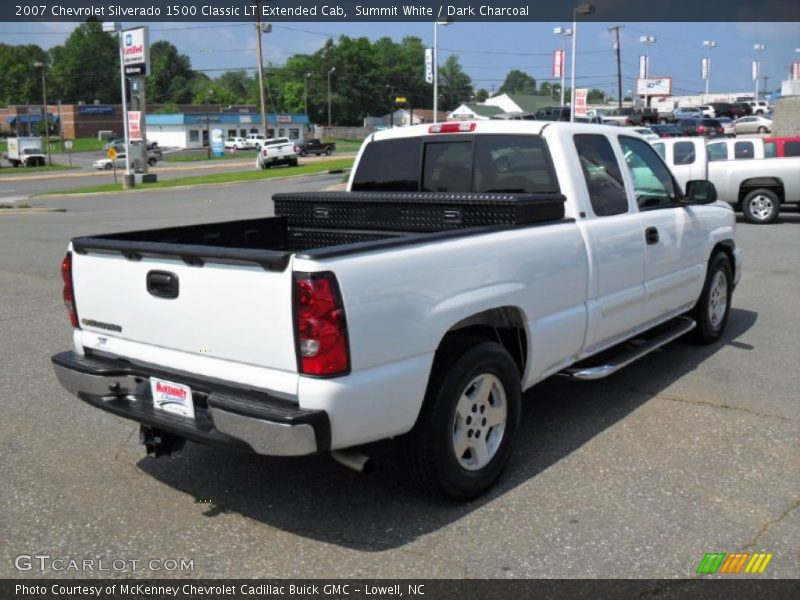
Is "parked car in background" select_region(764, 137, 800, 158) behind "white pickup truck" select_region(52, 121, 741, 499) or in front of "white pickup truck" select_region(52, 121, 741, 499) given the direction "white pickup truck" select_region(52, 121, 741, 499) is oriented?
in front

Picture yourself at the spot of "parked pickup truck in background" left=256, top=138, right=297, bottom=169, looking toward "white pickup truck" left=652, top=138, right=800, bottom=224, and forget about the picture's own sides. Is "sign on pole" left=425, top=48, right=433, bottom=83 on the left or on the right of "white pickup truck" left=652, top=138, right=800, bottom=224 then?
left

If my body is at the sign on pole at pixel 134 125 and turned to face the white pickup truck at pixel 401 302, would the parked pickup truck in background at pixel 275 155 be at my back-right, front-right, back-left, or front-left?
back-left

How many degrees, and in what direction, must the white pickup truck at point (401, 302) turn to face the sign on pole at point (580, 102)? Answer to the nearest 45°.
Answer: approximately 45° to its left

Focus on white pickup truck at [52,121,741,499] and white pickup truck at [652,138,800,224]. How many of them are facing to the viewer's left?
1

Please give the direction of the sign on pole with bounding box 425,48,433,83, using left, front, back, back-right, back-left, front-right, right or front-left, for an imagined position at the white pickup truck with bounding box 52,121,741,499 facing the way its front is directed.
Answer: front-left

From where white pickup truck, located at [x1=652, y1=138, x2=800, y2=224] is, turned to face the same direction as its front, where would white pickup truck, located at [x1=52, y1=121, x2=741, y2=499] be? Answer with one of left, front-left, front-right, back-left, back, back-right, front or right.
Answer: left

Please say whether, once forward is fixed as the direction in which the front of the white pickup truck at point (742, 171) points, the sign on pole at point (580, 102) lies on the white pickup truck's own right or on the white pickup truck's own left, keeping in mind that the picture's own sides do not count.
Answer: on the white pickup truck's own right

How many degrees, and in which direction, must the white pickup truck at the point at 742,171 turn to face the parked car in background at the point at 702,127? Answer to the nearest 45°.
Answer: approximately 90° to its right

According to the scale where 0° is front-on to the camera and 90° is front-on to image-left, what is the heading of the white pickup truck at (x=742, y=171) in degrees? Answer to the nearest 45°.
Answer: approximately 90°

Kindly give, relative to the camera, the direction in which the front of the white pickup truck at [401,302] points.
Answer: facing away from the viewer and to the right of the viewer
